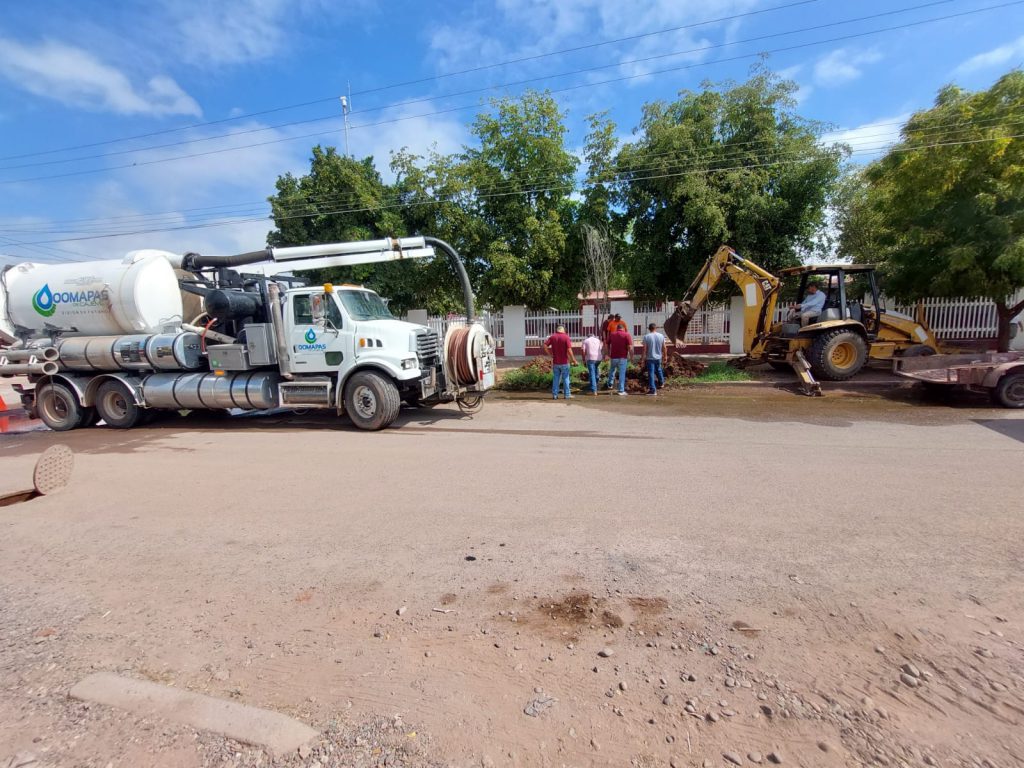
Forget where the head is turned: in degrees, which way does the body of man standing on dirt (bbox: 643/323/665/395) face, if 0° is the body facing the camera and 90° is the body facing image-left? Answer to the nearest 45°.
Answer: approximately 180°

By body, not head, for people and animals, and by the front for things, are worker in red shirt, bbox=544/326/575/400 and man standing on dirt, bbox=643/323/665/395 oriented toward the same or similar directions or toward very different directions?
same or similar directions

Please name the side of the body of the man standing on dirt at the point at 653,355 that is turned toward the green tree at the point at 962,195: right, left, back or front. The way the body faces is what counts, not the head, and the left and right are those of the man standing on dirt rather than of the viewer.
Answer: right

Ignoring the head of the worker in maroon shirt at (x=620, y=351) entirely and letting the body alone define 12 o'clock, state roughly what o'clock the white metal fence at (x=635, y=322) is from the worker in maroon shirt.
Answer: The white metal fence is roughly at 12 o'clock from the worker in maroon shirt.

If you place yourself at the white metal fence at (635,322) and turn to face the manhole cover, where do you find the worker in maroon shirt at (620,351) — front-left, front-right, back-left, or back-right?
front-left

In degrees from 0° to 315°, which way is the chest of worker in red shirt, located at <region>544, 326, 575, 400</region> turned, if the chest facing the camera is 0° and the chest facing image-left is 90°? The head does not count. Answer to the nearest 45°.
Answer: approximately 180°

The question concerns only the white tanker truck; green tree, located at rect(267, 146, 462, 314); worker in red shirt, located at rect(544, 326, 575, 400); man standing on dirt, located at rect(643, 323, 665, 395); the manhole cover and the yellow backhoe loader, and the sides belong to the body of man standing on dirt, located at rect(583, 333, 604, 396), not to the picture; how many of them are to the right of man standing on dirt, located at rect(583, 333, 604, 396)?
2

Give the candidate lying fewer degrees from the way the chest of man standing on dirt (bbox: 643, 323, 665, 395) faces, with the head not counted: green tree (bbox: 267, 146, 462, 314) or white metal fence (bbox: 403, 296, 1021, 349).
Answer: the white metal fence

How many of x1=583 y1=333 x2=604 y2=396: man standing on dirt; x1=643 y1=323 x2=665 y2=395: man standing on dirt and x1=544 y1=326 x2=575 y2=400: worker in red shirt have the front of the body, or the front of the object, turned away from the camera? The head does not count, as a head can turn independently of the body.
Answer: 3

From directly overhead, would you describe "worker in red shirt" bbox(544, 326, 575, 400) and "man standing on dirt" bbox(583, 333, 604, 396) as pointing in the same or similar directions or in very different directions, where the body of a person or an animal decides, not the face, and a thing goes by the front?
same or similar directions

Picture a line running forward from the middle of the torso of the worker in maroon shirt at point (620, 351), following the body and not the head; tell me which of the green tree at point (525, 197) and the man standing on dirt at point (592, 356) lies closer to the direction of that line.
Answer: the green tree

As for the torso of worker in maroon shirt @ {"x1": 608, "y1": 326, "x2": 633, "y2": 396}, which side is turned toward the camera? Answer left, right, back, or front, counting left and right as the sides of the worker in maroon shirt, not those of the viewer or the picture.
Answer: back

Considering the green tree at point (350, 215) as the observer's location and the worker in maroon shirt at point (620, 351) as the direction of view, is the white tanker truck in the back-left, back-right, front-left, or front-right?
front-right

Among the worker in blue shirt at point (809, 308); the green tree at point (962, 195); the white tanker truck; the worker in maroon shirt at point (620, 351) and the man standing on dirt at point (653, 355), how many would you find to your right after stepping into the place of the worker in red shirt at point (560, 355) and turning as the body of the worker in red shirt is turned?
4

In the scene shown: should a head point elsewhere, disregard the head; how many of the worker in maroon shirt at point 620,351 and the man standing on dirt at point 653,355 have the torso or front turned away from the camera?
2
